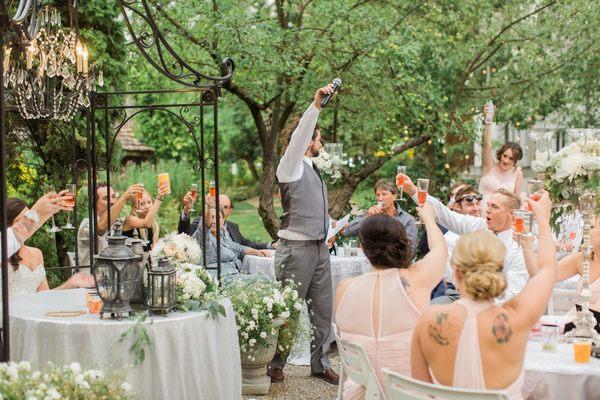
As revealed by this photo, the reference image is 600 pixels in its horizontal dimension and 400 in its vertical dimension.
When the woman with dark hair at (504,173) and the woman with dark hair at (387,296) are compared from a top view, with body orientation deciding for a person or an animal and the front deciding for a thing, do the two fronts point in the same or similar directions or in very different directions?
very different directions

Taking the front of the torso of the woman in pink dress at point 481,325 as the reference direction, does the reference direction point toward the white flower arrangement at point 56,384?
no

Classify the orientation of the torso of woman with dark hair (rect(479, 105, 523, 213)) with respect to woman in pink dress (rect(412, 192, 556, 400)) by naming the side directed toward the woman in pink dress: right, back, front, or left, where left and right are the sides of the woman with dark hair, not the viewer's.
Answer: front

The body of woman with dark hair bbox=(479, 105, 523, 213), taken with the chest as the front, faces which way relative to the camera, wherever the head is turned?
toward the camera

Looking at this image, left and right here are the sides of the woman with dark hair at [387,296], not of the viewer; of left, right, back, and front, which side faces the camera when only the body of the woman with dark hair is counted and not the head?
back

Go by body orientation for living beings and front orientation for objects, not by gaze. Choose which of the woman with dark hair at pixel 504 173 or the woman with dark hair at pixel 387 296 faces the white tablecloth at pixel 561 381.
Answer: the woman with dark hair at pixel 504 173

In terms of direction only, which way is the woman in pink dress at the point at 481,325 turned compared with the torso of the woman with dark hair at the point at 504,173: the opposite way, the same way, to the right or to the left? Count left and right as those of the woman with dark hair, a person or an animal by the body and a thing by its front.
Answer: the opposite way

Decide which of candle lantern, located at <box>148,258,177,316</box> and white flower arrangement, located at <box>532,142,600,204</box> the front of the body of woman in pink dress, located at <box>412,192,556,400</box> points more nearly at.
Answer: the white flower arrangement

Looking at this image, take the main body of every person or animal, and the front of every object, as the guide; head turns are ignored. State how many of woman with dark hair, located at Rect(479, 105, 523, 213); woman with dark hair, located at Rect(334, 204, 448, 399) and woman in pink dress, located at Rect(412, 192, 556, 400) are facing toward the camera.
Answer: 1

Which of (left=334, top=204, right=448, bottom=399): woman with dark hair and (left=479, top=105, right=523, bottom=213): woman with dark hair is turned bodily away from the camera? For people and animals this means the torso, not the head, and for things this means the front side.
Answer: (left=334, top=204, right=448, bottom=399): woman with dark hair

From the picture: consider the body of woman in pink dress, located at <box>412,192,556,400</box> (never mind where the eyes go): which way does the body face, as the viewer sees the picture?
away from the camera

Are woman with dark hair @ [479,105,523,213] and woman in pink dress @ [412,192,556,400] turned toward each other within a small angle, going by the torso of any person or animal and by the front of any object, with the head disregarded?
yes

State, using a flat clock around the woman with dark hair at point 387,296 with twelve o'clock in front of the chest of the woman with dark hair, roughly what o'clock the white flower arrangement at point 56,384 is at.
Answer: The white flower arrangement is roughly at 8 o'clock from the woman with dark hair.

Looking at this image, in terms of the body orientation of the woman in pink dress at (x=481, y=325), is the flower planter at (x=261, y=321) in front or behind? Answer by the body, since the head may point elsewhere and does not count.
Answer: in front

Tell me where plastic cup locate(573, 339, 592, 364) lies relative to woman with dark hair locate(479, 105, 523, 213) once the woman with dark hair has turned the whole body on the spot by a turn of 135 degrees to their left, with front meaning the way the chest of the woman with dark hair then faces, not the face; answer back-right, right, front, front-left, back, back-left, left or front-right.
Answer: back-right

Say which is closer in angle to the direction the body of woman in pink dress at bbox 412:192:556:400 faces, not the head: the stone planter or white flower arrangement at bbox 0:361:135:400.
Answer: the stone planter

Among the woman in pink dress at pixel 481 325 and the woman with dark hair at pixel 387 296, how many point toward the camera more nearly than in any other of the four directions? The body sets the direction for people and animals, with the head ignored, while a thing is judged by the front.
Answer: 0

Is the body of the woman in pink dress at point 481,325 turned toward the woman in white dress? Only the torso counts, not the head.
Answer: no

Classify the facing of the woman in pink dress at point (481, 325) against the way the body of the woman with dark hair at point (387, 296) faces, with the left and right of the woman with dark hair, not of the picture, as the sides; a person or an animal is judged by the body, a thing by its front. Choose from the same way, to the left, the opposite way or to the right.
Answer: the same way
